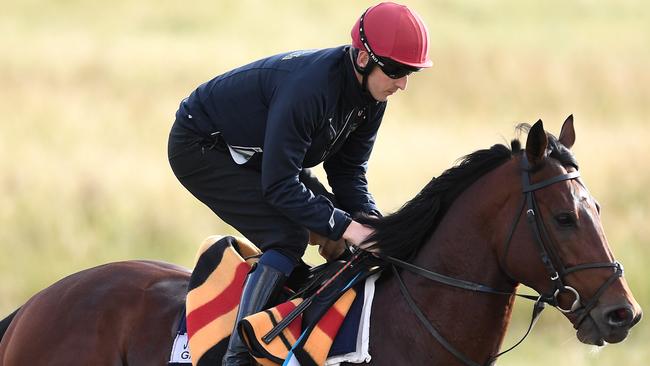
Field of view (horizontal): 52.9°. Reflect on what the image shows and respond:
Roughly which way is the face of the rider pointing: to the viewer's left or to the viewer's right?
to the viewer's right

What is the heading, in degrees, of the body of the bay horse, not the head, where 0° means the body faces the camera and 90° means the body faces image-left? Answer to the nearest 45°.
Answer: approximately 270°
